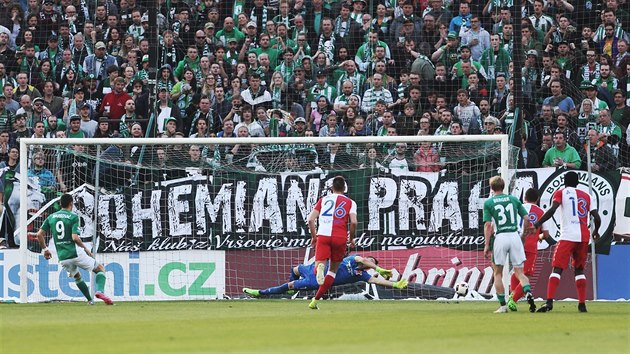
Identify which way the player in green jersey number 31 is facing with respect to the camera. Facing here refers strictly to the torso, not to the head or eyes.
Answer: away from the camera

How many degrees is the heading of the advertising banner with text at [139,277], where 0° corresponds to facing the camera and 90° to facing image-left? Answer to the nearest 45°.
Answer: approximately 0°

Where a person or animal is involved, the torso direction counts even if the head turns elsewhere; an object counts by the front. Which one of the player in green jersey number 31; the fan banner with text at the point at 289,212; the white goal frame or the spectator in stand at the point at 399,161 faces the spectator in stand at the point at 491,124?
the player in green jersey number 31

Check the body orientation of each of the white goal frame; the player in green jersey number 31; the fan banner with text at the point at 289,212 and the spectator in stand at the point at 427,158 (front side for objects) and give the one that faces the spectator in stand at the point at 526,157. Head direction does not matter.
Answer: the player in green jersey number 31
